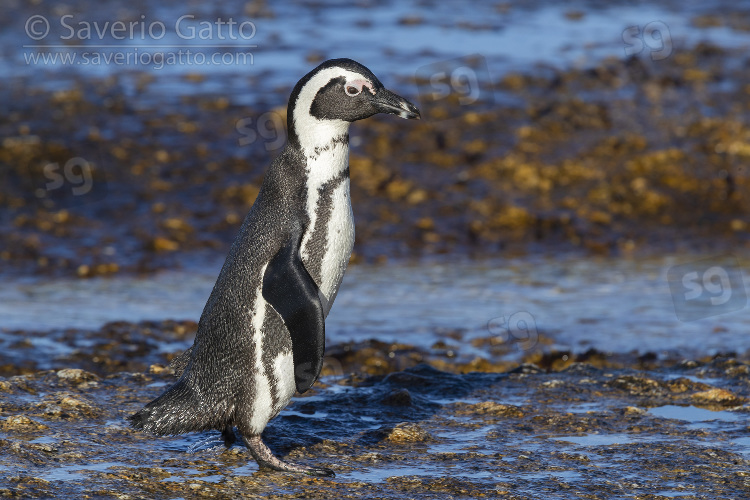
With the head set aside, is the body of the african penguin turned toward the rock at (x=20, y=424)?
no

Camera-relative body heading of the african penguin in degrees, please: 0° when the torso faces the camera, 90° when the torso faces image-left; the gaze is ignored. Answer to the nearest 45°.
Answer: approximately 270°

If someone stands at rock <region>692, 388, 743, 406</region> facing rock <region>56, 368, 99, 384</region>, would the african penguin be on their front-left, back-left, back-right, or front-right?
front-left

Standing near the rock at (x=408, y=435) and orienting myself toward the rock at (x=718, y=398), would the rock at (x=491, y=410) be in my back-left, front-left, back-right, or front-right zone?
front-left

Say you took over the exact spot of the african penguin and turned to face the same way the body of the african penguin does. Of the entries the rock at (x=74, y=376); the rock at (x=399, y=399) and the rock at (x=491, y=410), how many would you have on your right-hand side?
0

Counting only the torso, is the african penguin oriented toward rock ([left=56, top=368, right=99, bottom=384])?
no

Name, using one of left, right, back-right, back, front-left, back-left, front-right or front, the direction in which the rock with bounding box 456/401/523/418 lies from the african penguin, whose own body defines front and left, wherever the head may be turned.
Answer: front-left

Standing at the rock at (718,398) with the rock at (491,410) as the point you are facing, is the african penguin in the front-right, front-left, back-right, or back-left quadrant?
front-left

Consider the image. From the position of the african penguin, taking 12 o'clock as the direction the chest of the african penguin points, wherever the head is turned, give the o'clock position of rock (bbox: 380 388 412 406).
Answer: The rock is roughly at 10 o'clock from the african penguin.

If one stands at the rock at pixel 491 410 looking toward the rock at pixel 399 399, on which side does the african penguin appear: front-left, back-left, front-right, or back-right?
front-left
